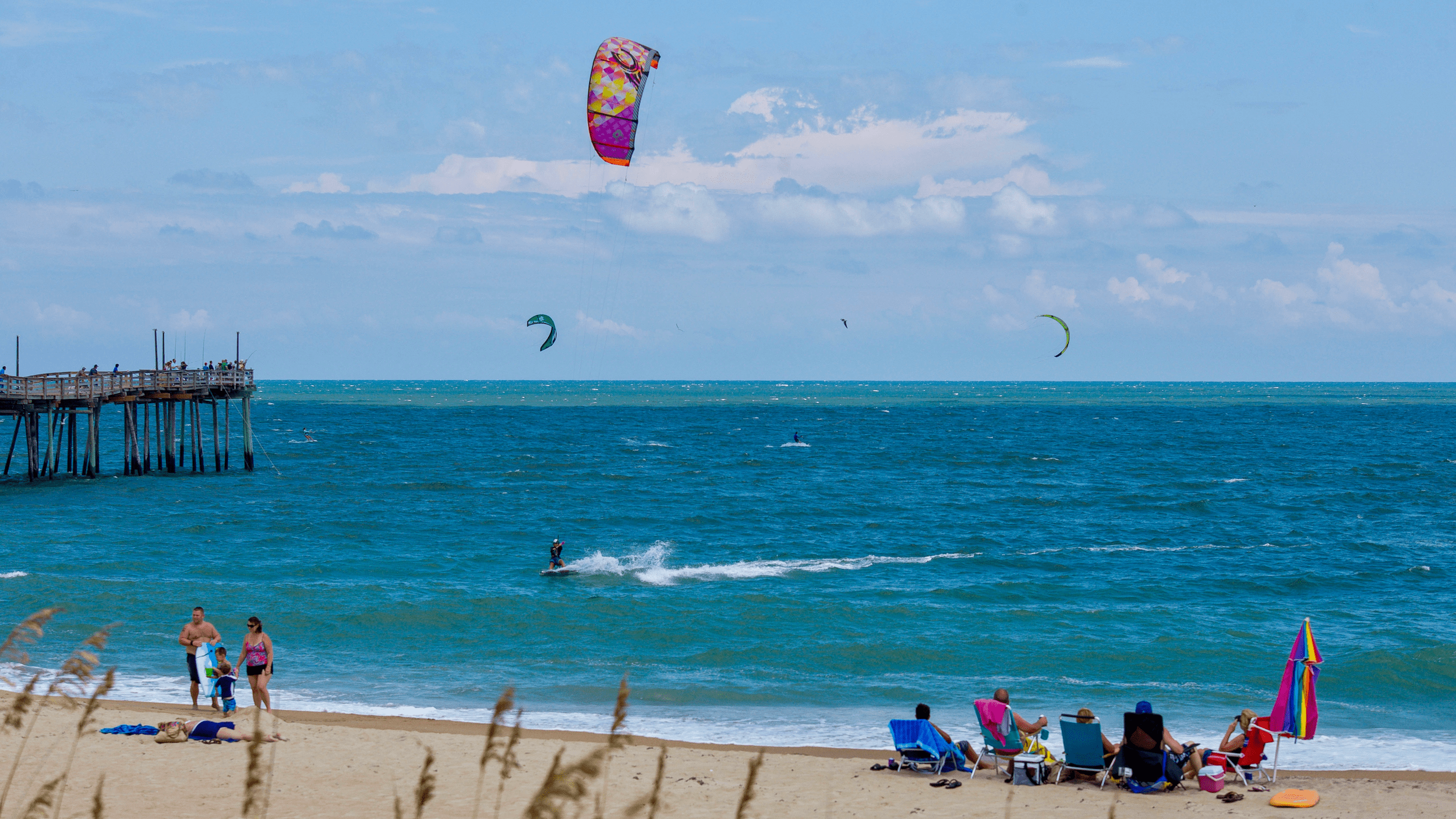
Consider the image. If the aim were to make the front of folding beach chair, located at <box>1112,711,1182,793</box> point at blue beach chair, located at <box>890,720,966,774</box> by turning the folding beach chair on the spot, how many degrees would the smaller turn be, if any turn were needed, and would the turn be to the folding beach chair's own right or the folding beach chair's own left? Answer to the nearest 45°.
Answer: approximately 90° to the folding beach chair's own left

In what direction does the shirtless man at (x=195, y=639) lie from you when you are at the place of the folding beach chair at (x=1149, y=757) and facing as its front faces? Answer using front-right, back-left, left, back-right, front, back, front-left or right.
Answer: left

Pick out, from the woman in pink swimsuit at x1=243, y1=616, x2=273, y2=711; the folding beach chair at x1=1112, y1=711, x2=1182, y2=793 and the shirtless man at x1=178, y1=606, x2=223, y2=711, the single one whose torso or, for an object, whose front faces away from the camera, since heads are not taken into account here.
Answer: the folding beach chair

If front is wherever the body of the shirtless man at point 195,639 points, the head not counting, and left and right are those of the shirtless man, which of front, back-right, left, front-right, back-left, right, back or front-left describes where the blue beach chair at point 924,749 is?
front-left

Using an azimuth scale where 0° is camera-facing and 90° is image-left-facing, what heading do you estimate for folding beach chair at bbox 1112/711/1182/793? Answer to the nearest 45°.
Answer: approximately 180°

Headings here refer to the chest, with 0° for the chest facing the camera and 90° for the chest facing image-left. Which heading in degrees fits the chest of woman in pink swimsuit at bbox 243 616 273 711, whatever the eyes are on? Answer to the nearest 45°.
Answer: approximately 45°

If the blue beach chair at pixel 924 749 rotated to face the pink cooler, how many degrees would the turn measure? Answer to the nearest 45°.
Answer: approximately 45° to its right

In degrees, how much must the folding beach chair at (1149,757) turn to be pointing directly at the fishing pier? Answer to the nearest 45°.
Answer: approximately 45° to its left

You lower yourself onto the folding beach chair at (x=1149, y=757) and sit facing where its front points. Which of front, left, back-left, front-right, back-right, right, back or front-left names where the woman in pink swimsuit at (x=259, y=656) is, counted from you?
left

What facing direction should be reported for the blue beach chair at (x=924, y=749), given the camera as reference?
facing away from the viewer and to the right of the viewer

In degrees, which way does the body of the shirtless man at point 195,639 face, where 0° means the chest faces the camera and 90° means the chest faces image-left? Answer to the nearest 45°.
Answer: approximately 0°
